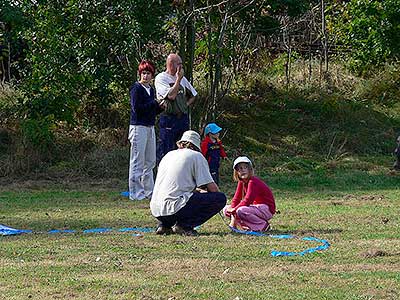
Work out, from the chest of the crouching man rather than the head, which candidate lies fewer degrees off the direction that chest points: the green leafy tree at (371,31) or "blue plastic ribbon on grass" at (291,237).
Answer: the green leafy tree

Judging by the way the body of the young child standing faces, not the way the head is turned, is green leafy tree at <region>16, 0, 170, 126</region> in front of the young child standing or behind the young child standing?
behind

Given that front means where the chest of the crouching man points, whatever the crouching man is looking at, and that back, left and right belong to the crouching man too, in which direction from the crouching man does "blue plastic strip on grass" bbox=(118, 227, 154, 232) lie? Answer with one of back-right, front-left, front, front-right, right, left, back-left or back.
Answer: left

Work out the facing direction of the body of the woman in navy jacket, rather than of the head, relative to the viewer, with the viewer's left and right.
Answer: facing the viewer and to the right of the viewer

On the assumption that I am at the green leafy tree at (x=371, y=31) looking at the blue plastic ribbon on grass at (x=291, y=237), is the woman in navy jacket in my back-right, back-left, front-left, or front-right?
front-right

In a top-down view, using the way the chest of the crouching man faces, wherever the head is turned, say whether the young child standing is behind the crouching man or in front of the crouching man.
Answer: in front

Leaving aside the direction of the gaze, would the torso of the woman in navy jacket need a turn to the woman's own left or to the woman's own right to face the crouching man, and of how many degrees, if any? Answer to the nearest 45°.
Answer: approximately 45° to the woman's own right

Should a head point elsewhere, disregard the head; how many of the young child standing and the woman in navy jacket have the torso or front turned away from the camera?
0

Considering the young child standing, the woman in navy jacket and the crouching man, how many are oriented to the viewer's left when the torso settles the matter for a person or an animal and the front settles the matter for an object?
0

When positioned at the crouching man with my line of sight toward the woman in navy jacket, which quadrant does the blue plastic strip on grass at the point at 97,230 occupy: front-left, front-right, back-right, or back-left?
front-left

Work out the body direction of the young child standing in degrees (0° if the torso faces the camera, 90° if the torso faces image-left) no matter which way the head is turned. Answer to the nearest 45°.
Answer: approximately 315°

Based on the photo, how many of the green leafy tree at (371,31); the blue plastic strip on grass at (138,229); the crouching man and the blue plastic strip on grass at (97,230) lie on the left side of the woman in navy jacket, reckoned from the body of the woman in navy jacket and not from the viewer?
1

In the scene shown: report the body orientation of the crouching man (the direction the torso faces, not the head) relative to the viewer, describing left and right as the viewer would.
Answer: facing away from the viewer and to the right of the viewer

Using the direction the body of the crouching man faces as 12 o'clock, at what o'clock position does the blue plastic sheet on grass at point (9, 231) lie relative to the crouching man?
The blue plastic sheet on grass is roughly at 8 o'clock from the crouching man.

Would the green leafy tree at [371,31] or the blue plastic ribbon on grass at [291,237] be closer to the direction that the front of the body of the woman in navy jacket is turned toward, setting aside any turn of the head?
the blue plastic ribbon on grass
